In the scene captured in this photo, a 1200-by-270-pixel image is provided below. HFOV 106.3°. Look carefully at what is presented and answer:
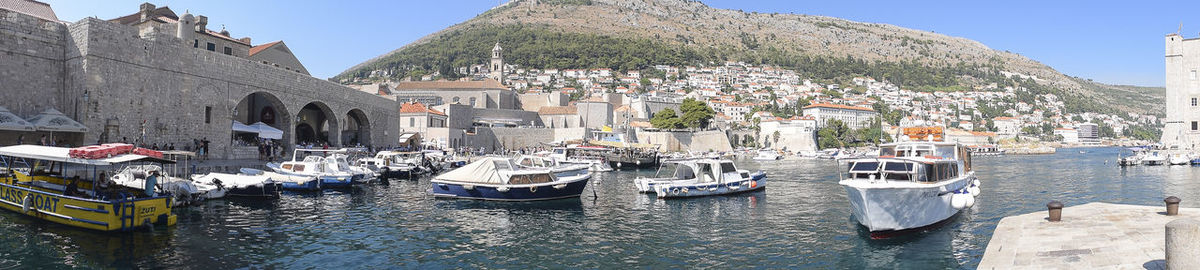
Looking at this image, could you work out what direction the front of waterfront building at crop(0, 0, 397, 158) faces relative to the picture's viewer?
facing the viewer and to the right of the viewer

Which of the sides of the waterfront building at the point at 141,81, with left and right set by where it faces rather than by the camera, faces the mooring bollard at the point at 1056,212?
front

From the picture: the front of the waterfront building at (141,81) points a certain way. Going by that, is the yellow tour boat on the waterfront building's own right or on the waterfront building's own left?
on the waterfront building's own right

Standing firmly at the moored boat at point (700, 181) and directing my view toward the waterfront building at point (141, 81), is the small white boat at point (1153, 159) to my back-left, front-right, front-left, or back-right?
back-right
